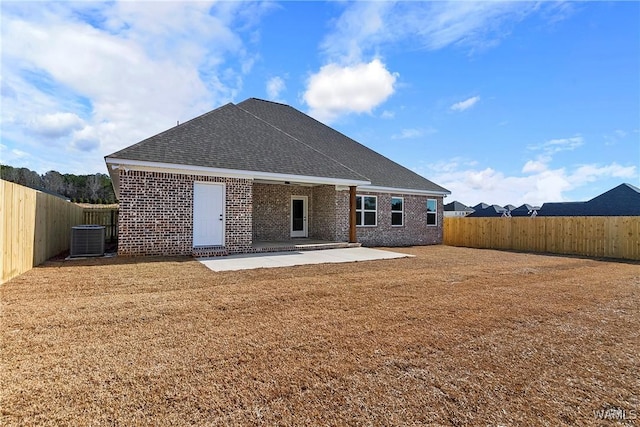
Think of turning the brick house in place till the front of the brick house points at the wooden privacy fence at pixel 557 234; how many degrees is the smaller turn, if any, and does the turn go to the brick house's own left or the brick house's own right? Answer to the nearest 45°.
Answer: approximately 135° to the brick house's own right

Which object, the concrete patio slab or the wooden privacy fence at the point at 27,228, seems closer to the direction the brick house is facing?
the wooden privacy fence

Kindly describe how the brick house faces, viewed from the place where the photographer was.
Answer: facing away from the viewer and to the left of the viewer

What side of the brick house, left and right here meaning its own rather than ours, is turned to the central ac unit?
left

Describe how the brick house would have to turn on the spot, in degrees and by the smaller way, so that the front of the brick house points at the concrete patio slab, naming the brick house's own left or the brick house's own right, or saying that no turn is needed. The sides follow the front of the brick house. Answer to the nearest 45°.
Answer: approximately 135° to the brick house's own left

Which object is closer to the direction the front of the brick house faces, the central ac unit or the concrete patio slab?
the central ac unit
